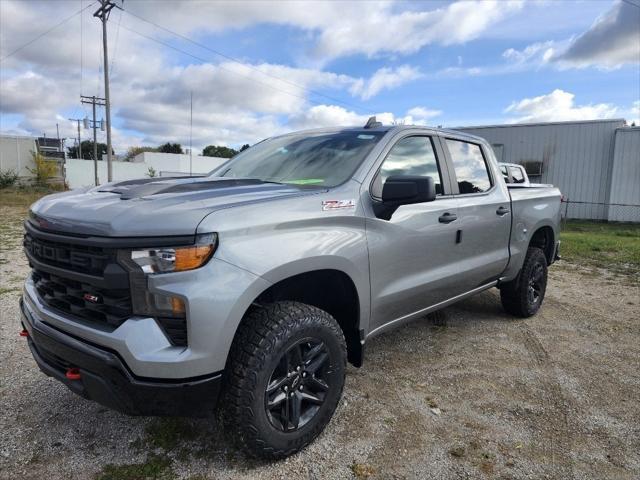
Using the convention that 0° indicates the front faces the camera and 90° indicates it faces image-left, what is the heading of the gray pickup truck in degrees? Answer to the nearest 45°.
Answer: approximately 45°

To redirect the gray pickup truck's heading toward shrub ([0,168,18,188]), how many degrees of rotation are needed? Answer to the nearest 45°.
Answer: approximately 90° to its right

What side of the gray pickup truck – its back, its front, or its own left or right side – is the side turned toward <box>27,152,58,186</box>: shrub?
right
